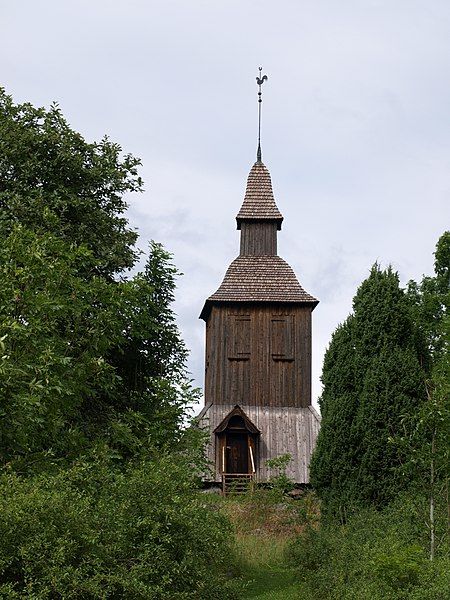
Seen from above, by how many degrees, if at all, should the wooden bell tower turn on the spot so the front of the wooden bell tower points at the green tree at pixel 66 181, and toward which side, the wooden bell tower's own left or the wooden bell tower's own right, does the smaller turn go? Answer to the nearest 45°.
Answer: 0° — it already faces it

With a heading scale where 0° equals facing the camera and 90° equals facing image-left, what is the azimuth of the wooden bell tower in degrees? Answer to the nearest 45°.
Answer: approximately 0°

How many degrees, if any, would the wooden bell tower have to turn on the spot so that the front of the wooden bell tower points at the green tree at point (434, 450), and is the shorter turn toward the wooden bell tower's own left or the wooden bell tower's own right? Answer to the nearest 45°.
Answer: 0° — it already faces it

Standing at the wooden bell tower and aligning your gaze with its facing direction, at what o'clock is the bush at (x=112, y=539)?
The bush is roughly at 12 o'clock from the wooden bell tower.

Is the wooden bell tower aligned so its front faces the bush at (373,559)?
yes
